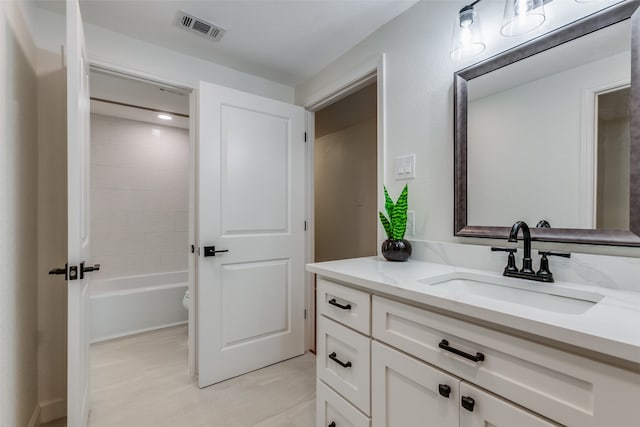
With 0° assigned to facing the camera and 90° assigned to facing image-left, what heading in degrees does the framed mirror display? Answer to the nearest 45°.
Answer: approximately 45°

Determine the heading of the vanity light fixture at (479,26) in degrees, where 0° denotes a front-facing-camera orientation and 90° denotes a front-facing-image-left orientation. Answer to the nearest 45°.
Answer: approximately 45°

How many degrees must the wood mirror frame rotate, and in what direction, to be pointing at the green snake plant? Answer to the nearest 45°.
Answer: approximately 45° to its right

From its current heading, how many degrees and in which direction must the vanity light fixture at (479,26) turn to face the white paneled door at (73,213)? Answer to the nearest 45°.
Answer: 0° — it already faces it
